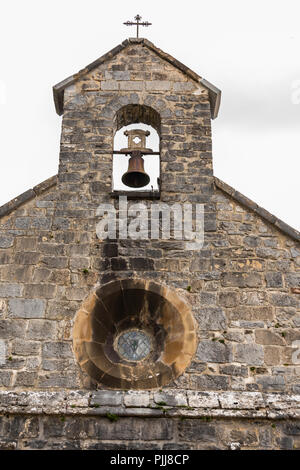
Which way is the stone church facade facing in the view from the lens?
facing the viewer
